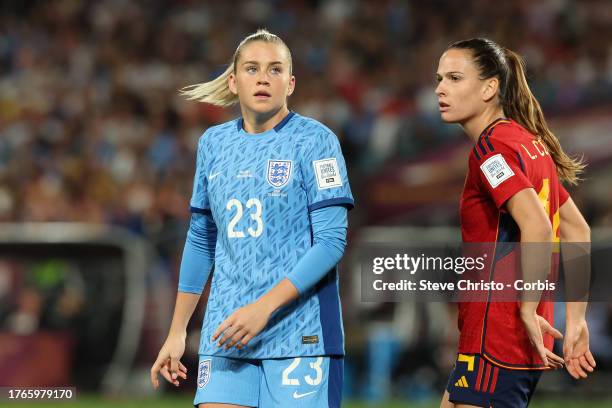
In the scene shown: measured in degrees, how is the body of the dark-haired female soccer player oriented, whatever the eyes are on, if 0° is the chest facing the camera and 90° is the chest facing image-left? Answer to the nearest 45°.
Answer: approximately 90°

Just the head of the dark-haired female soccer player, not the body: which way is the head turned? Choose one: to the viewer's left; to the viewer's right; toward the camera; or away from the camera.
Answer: to the viewer's left

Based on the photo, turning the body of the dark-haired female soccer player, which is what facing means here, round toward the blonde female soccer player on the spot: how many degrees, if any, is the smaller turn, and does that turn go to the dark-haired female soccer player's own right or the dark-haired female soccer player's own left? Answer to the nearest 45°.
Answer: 0° — they already face them
